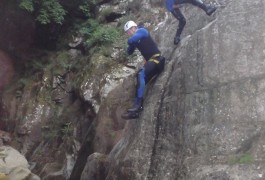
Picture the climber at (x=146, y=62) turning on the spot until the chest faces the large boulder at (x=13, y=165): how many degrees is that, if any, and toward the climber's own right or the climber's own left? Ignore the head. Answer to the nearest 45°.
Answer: approximately 45° to the climber's own left
